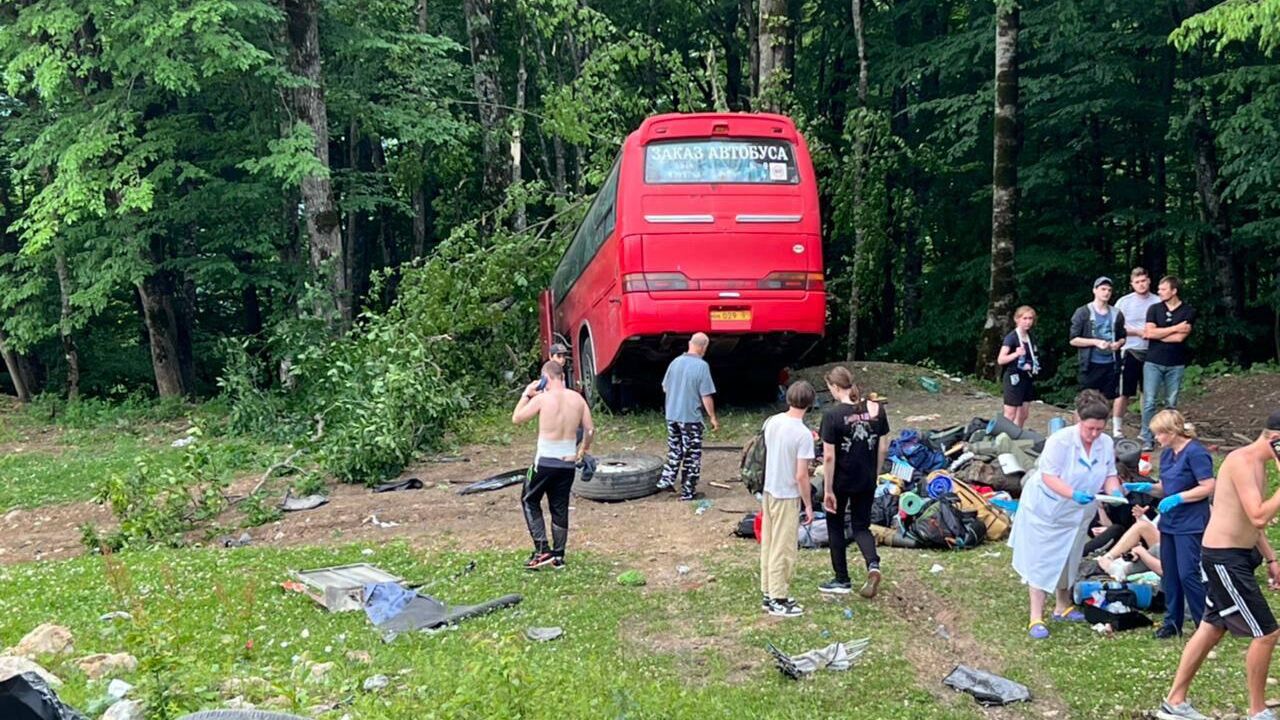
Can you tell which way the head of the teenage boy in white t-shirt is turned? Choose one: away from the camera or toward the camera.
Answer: away from the camera

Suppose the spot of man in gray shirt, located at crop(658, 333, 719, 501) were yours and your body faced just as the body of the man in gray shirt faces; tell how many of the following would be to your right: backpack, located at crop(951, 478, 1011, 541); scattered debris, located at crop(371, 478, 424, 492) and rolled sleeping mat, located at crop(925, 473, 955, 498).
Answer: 2

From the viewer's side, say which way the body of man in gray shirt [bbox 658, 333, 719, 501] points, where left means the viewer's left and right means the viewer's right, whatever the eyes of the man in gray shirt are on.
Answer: facing away from the viewer and to the right of the viewer

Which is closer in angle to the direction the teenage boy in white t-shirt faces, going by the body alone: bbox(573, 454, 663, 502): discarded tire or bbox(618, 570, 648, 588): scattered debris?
the discarded tire

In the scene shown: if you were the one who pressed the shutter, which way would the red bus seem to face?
facing away from the viewer

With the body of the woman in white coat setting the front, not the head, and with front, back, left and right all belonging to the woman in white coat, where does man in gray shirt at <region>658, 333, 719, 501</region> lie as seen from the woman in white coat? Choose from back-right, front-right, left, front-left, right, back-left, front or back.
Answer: back

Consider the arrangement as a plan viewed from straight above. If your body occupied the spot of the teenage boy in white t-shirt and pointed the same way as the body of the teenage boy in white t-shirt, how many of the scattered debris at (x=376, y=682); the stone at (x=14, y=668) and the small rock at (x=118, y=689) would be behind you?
3

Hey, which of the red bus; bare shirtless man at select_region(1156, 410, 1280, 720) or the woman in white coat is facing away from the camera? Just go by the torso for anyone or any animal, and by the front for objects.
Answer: the red bus

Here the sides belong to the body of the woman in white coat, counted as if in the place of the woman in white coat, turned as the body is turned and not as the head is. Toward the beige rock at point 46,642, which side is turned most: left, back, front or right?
right

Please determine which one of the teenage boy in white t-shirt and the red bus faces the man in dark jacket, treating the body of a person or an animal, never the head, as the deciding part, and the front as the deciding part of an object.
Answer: the teenage boy in white t-shirt

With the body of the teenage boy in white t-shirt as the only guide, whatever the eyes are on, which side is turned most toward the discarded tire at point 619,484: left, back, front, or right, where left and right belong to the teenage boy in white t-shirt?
left

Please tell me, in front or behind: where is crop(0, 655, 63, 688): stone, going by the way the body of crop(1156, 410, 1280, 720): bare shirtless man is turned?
behind

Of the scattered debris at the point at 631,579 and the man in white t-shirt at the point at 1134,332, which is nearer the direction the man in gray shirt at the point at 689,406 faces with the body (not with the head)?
the man in white t-shirt

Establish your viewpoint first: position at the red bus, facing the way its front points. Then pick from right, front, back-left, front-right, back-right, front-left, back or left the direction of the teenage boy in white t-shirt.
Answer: back

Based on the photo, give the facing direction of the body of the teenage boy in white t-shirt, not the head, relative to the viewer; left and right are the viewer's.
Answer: facing away from the viewer and to the right of the viewer

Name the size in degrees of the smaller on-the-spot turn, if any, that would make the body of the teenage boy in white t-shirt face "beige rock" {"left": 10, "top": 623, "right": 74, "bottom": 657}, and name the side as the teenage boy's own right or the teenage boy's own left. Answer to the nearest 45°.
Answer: approximately 135° to the teenage boy's own left
